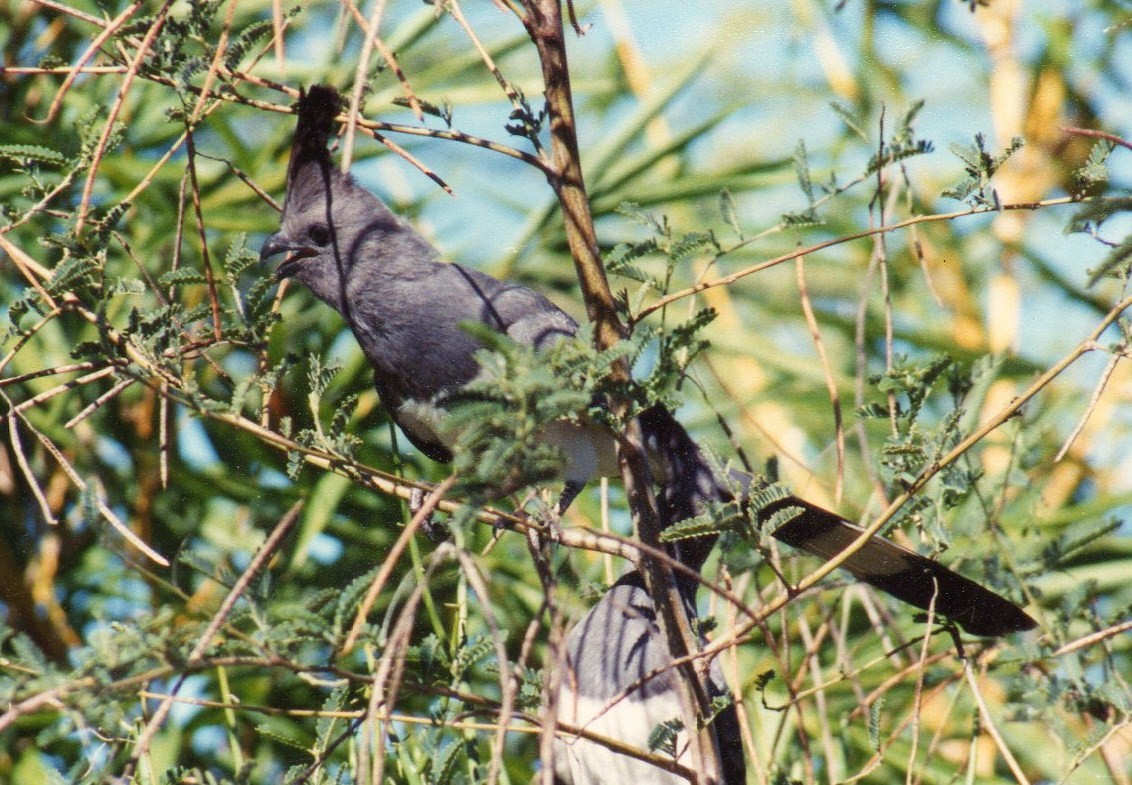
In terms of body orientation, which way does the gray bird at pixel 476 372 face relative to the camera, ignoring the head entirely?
to the viewer's left

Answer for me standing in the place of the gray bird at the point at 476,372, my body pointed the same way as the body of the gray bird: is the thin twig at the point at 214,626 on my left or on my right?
on my left
